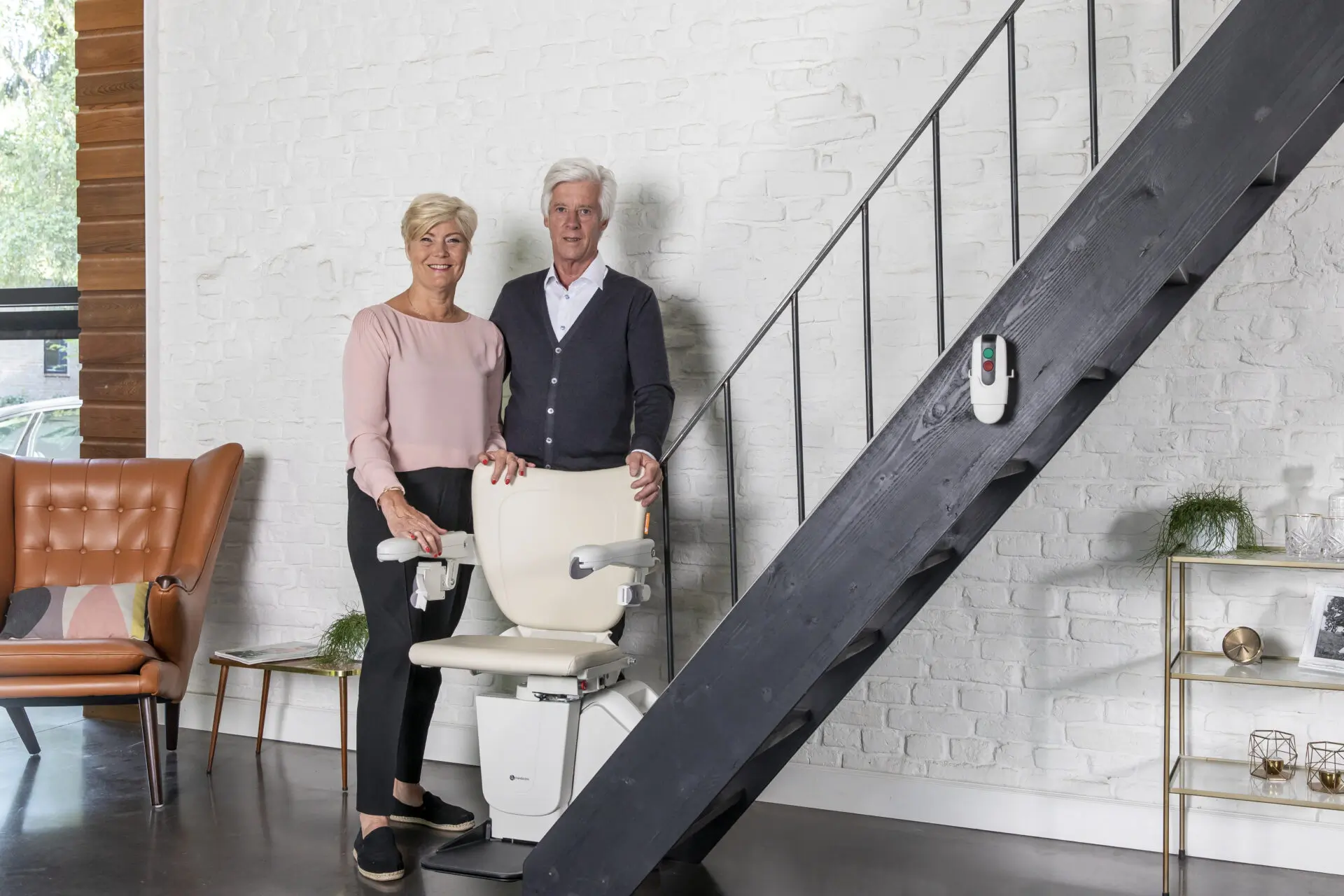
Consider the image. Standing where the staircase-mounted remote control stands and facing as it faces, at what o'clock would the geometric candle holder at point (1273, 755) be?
The geometric candle holder is roughly at 7 o'clock from the staircase-mounted remote control.

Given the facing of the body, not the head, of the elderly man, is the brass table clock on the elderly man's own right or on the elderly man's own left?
on the elderly man's own left

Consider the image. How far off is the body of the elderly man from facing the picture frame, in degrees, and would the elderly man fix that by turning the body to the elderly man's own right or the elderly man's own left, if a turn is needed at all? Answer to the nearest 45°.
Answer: approximately 90° to the elderly man's own left

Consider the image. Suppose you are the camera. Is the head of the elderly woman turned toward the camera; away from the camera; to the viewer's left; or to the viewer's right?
toward the camera

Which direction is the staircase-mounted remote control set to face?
toward the camera

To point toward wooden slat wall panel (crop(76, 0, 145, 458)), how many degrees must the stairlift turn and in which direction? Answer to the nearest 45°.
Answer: approximately 90° to its right

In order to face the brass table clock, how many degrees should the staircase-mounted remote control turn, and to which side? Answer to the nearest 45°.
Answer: approximately 135° to its left

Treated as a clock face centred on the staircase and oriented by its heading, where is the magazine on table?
The magazine on table is roughly at 1 o'clock from the staircase.

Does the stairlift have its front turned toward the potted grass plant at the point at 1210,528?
no

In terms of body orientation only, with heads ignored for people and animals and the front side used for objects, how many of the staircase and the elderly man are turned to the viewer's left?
1

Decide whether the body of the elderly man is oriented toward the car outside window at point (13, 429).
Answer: no

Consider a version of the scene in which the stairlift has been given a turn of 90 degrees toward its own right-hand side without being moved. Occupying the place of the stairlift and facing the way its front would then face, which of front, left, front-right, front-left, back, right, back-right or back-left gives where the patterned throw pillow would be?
front

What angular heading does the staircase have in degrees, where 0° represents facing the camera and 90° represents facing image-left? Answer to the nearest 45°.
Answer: approximately 90°

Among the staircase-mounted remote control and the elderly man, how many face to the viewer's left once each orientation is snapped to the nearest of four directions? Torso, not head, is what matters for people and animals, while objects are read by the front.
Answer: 0

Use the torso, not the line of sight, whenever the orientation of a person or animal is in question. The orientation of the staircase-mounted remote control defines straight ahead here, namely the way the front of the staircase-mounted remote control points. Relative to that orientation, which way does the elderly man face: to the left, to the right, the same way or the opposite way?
the same way

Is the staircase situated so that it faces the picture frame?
no

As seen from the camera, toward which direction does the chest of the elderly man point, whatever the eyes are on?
toward the camera

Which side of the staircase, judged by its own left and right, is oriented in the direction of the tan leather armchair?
front
